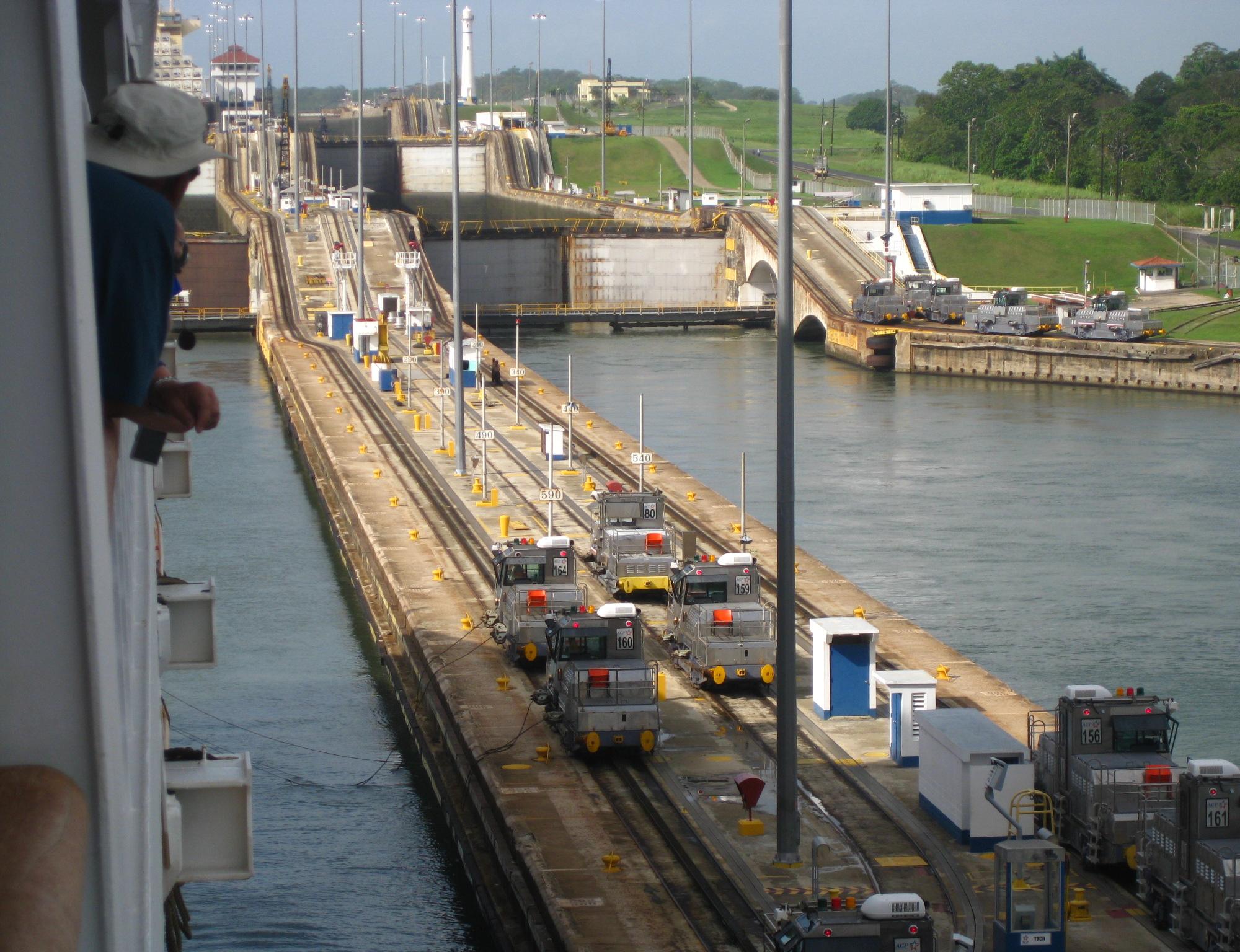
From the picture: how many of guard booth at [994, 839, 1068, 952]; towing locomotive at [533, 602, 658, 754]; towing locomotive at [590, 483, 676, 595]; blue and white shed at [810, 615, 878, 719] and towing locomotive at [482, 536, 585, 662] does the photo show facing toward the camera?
5

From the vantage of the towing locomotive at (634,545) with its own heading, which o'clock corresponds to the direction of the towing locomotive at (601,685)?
the towing locomotive at (601,685) is roughly at 12 o'clock from the towing locomotive at (634,545).

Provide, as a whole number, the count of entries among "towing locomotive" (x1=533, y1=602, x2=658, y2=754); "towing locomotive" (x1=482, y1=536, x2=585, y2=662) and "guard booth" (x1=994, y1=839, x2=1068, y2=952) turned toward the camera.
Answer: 3

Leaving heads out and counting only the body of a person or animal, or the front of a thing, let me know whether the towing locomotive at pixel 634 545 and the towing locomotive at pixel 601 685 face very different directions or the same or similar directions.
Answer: same or similar directions

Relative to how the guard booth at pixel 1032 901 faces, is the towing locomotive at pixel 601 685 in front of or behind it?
behind

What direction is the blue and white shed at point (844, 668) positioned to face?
toward the camera

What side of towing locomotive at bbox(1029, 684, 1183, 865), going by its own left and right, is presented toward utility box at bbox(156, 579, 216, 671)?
right

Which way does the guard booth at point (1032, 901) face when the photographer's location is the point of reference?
facing the viewer

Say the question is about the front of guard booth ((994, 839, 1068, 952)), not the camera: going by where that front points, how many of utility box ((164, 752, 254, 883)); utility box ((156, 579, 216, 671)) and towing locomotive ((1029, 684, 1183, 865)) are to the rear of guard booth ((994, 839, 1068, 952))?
1

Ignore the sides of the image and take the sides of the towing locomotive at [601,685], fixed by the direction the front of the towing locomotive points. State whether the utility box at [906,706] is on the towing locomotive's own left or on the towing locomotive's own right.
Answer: on the towing locomotive's own left

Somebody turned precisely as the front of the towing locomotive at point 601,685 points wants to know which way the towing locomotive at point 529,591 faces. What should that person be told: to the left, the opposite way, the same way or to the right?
the same way

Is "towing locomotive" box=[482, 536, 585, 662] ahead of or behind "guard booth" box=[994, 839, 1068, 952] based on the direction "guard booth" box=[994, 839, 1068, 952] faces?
behind

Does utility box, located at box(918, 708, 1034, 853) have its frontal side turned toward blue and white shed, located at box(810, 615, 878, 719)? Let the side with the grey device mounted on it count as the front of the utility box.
no

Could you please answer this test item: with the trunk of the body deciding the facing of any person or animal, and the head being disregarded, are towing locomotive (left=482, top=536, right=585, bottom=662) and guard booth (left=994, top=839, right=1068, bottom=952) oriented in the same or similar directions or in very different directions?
same or similar directions
